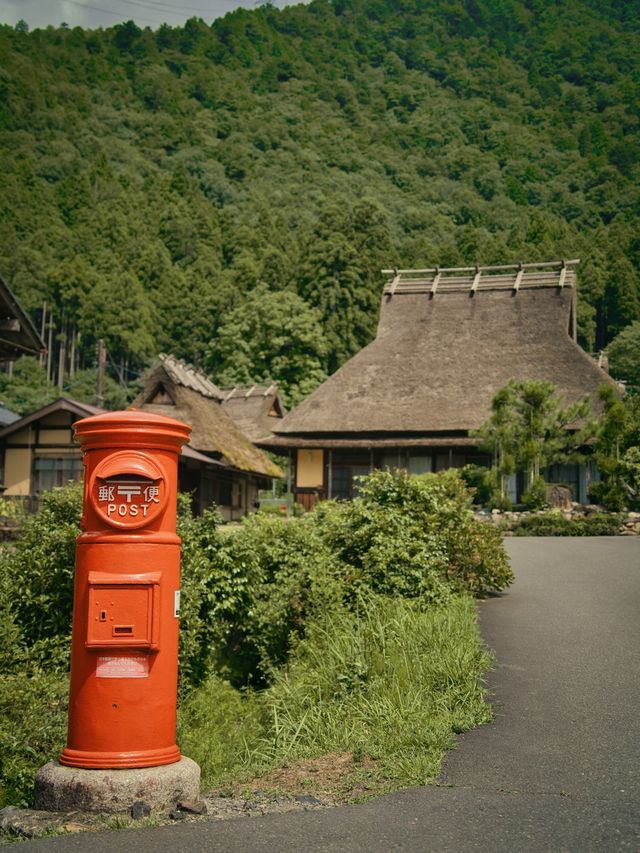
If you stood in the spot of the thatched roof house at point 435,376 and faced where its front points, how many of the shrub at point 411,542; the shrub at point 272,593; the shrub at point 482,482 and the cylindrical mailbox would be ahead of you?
4

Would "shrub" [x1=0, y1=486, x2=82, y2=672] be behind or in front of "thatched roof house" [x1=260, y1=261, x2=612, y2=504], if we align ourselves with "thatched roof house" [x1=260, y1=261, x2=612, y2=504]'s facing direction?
in front

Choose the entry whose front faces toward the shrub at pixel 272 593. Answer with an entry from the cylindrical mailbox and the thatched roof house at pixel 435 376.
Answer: the thatched roof house

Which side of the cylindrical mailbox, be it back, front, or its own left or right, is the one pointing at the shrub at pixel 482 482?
back

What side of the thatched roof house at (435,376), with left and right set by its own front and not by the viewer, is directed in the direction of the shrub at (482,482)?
front

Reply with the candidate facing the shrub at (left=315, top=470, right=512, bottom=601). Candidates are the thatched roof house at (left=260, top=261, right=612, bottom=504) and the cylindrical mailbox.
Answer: the thatched roof house

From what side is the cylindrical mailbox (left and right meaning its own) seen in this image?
front

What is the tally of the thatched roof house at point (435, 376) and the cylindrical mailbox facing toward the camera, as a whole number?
2

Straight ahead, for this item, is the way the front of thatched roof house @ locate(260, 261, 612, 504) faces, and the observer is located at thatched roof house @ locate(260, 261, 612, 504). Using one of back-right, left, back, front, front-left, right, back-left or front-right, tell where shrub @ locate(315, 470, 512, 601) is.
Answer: front

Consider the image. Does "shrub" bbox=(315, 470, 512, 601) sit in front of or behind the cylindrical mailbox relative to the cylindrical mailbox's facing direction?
behind

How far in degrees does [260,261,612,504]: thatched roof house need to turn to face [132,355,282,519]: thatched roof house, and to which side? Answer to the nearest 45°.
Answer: approximately 90° to its right

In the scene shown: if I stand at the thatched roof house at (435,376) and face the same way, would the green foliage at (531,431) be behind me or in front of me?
in front

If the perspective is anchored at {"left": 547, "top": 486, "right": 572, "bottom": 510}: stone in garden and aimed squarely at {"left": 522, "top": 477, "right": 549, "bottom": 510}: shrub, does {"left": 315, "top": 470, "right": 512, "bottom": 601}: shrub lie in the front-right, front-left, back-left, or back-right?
front-left

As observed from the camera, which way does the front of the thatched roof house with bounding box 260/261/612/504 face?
facing the viewer

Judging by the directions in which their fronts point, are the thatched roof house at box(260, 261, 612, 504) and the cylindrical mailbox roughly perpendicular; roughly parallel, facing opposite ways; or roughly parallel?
roughly parallel

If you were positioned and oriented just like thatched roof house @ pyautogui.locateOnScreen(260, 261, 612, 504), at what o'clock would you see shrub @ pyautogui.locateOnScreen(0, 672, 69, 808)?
The shrub is roughly at 12 o'clock from the thatched roof house.
